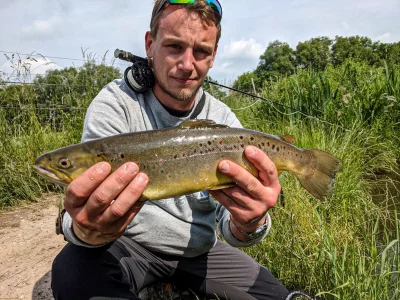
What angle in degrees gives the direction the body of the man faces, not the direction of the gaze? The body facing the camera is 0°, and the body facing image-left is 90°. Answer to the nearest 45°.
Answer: approximately 0°
